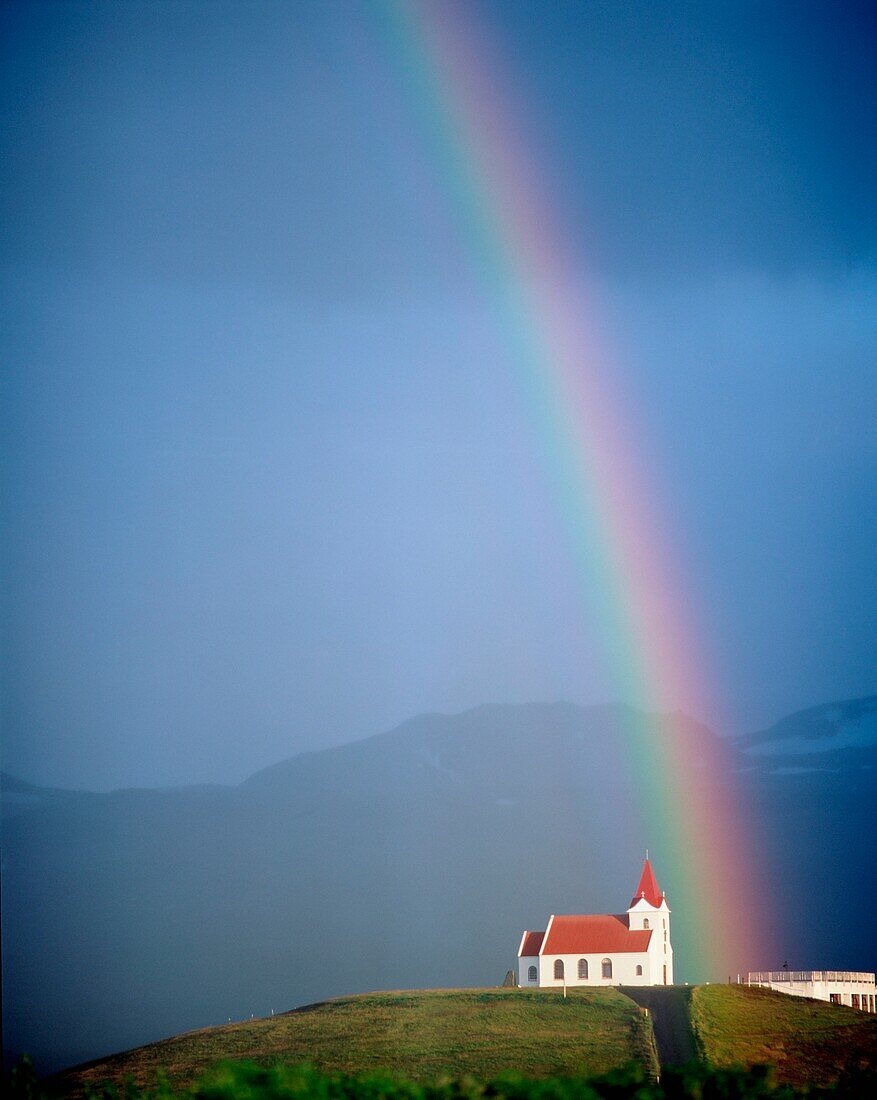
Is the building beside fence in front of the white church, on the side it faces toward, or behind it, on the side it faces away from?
in front

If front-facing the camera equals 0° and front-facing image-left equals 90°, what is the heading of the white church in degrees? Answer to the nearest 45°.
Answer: approximately 270°
